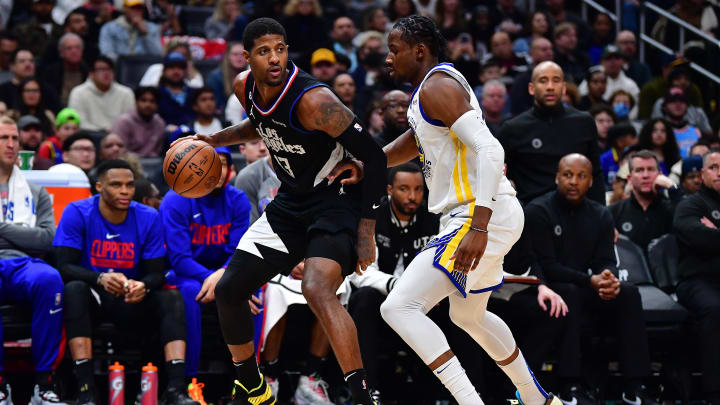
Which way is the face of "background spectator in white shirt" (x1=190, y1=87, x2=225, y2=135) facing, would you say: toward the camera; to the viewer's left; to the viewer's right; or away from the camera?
toward the camera

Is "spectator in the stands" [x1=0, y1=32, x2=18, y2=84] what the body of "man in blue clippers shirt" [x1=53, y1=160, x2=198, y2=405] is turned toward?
no

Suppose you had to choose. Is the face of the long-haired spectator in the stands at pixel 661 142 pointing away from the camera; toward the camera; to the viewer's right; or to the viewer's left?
toward the camera

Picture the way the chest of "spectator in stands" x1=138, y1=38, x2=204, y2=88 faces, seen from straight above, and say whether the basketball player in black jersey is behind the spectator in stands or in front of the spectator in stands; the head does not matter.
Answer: in front

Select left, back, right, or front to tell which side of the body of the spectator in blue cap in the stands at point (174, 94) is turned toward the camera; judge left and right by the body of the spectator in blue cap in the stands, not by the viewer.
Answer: front

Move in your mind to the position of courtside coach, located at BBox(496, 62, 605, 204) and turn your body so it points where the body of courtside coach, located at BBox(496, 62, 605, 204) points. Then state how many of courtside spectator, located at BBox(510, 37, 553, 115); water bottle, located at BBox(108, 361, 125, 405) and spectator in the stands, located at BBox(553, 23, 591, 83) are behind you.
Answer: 2

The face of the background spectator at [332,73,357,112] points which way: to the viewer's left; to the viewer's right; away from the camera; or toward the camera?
toward the camera

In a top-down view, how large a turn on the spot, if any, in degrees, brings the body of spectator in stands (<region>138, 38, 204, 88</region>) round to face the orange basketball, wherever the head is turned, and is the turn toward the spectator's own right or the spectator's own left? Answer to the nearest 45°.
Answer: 0° — they already face it

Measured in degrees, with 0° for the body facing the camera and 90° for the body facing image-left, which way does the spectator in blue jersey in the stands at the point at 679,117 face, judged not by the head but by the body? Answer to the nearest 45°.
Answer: approximately 0°

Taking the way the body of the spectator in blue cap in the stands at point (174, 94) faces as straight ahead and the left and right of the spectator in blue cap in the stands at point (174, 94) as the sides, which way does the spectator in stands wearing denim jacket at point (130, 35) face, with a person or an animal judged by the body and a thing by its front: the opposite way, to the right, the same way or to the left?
the same way

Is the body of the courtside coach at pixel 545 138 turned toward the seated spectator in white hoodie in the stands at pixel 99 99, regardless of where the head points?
no

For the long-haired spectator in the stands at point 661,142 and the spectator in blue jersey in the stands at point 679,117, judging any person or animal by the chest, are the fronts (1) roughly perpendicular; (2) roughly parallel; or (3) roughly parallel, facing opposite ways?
roughly parallel

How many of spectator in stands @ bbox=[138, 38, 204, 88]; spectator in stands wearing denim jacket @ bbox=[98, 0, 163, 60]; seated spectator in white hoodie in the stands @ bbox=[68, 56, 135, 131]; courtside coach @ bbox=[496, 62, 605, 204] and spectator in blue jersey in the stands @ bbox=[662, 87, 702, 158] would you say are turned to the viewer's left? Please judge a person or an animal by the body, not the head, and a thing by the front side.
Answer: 0

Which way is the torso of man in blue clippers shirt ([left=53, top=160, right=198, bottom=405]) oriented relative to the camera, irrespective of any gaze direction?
toward the camera

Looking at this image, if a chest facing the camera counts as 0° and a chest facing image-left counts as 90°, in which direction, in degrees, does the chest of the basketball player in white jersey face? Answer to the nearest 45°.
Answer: approximately 90°

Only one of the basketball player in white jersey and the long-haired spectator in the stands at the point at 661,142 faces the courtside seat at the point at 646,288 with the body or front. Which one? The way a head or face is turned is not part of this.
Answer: the long-haired spectator in the stands

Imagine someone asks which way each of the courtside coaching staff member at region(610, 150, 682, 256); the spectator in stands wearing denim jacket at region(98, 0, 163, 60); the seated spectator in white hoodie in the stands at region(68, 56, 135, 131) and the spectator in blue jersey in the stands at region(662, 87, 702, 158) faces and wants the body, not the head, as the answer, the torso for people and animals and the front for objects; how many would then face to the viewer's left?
0

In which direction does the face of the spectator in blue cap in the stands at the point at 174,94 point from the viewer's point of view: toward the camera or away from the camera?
toward the camera

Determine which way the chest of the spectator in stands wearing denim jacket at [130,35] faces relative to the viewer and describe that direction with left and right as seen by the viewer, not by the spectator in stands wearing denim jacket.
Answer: facing the viewer

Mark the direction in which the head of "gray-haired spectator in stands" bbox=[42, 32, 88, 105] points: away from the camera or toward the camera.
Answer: toward the camera

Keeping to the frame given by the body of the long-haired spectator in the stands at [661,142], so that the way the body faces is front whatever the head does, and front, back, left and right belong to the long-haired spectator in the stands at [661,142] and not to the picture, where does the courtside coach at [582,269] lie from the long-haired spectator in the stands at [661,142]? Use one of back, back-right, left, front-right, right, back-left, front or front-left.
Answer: front

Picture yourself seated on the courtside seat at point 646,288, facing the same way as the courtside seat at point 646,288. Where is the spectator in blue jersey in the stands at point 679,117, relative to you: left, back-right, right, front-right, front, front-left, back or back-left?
back-left

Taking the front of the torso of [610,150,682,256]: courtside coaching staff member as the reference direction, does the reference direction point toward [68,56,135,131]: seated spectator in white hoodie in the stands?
no

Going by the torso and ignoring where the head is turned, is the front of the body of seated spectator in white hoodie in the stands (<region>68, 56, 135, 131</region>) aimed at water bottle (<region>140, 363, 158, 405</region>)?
yes

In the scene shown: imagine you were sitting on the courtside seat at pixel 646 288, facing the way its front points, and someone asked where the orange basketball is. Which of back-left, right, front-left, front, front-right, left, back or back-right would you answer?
right
